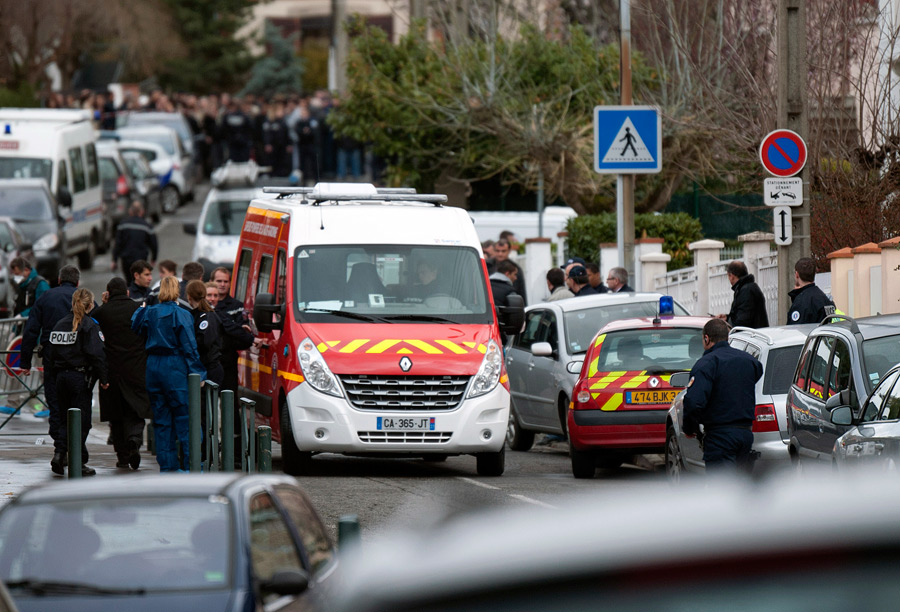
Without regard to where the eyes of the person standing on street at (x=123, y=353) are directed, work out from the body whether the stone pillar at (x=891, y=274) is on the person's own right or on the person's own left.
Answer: on the person's own right

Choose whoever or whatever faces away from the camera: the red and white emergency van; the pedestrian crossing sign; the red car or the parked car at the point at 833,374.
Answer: the red car

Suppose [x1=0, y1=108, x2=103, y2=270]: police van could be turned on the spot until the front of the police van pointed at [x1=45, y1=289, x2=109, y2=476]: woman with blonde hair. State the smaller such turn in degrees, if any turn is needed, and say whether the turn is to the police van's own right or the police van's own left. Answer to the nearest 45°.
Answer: approximately 45° to the police van's own left

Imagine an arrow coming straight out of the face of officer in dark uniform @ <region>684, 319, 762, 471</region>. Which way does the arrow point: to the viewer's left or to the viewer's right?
to the viewer's left

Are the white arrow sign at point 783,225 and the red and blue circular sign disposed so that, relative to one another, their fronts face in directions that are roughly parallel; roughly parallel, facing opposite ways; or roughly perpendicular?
roughly parallel

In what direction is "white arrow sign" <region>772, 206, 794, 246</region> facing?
toward the camera

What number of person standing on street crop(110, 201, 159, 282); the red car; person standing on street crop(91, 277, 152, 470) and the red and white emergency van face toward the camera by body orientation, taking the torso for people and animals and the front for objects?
1

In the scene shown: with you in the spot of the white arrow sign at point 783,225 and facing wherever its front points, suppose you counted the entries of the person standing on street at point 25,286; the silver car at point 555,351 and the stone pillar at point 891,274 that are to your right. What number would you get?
2

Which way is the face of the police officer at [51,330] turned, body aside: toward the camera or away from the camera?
away from the camera

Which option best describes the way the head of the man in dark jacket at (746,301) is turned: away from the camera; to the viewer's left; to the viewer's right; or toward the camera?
to the viewer's left

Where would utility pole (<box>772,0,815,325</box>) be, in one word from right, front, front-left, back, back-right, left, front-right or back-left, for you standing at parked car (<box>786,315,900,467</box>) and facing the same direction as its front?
back-left

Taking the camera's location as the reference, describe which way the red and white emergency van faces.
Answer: facing the viewer

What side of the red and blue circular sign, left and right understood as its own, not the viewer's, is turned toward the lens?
front

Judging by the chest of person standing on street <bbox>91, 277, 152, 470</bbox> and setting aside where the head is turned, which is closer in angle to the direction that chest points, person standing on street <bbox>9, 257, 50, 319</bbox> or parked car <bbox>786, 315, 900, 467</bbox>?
the person standing on street

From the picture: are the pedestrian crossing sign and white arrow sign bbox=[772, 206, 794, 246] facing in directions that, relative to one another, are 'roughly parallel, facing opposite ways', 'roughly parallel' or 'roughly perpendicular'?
roughly parallel

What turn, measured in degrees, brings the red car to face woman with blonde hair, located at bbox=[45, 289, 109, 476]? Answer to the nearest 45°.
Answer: approximately 90° to its left

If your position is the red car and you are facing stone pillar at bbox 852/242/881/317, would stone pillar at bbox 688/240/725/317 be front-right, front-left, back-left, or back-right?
front-left

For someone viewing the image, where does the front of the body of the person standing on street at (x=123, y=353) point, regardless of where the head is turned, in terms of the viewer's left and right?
facing away from the viewer

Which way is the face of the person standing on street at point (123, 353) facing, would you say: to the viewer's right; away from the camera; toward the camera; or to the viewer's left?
away from the camera
